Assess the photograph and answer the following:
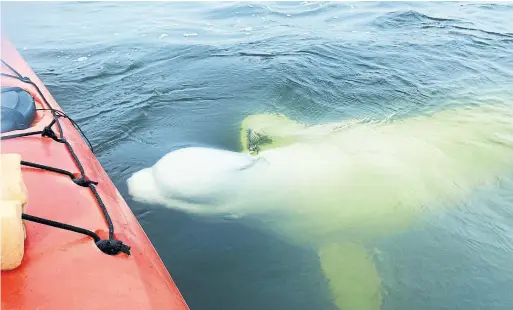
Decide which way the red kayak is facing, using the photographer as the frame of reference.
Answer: facing away from the viewer
